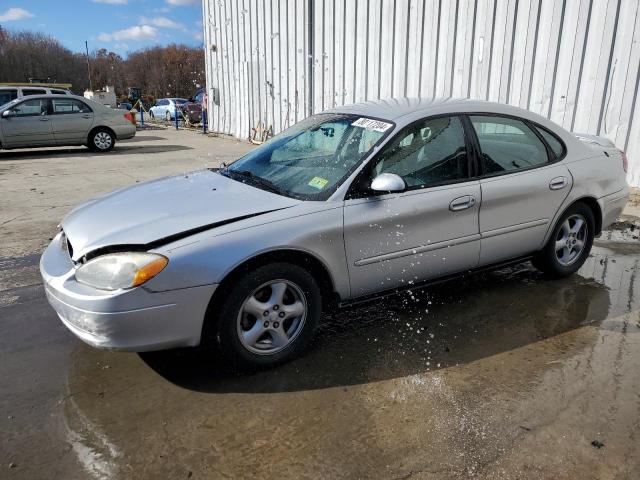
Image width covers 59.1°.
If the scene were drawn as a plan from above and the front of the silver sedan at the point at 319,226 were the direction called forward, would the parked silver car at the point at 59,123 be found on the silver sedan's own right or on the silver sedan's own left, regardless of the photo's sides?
on the silver sedan's own right

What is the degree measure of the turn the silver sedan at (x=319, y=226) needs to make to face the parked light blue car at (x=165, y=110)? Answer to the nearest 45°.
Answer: approximately 135° to its right

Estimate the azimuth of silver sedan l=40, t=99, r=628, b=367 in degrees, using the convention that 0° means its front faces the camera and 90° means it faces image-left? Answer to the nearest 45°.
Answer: approximately 45°

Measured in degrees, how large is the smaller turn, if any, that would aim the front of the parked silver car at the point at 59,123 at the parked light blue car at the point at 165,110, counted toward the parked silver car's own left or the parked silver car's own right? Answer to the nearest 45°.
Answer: approximately 90° to the parked silver car's own right

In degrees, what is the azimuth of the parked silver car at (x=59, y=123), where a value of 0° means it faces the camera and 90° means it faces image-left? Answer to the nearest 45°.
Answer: approximately 90°

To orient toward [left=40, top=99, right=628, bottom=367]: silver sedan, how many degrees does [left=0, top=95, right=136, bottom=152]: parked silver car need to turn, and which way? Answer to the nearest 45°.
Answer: approximately 90° to its left
